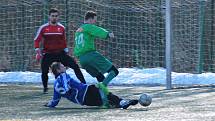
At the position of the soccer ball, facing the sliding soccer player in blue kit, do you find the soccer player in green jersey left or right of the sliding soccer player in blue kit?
right

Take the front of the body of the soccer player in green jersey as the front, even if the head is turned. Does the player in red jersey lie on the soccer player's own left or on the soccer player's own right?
on the soccer player's own left

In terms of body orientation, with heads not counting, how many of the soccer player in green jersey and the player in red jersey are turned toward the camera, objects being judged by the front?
1

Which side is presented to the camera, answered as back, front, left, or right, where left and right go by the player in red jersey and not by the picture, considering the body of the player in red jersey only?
front

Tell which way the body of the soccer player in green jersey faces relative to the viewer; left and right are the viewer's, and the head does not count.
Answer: facing away from the viewer and to the right of the viewer

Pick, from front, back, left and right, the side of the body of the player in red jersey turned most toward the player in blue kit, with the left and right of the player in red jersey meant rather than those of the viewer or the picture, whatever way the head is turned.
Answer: front

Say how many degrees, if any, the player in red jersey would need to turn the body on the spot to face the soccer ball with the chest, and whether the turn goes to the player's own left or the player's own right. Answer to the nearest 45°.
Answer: approximately 45° to the player's own left

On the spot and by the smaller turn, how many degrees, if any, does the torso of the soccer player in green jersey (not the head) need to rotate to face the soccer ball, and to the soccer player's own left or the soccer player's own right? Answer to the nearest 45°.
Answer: approximately 90° to the soccer player's own right
